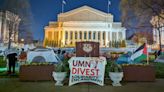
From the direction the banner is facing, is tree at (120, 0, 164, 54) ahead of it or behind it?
behind

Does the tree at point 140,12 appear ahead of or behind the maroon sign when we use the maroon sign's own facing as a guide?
behind

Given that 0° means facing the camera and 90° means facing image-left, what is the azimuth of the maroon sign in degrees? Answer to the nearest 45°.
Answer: approximately 0°

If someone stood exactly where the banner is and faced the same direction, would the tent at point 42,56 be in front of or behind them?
behind
